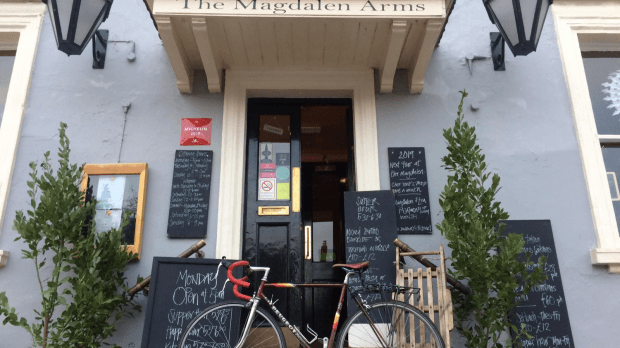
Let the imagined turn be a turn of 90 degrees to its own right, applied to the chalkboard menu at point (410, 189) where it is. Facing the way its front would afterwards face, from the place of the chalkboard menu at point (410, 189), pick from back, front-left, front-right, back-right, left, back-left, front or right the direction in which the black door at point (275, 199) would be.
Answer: front

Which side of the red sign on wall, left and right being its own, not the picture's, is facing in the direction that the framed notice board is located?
right

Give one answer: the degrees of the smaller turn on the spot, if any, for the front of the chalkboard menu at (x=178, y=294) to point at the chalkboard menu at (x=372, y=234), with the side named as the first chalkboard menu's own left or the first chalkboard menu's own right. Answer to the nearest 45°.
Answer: approximately 90° to the first chalkboard menu's own left

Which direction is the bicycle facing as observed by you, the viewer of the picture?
facing to the left of the viewer

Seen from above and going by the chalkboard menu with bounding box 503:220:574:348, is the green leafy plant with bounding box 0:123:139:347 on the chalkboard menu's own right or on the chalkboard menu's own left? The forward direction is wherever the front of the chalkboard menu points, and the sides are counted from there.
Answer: on the chalkboard menu's own right

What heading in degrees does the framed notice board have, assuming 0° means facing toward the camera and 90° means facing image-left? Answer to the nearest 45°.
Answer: approximately 0°
